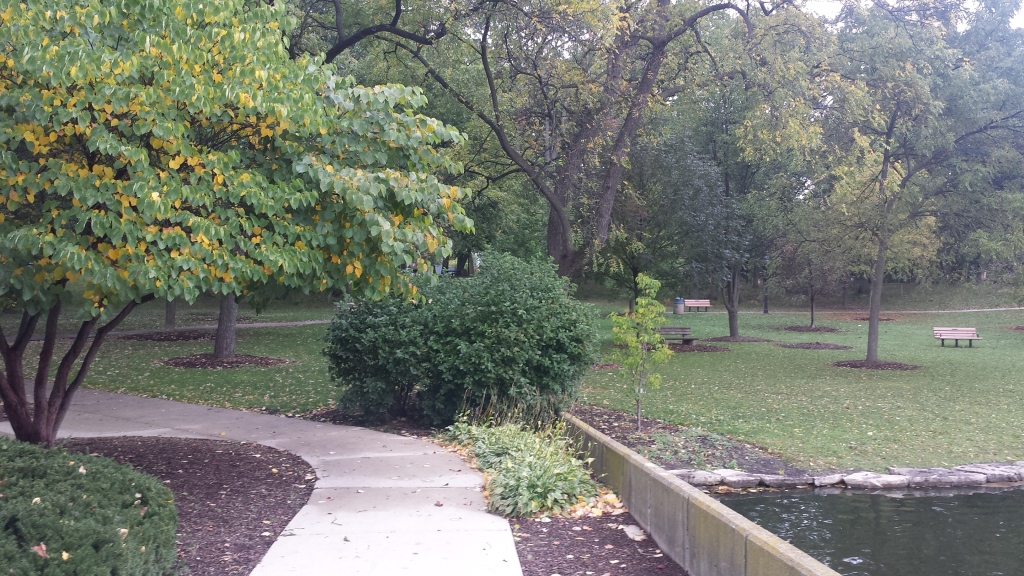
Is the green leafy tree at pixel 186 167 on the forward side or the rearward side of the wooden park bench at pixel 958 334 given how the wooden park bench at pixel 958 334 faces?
on the forward side

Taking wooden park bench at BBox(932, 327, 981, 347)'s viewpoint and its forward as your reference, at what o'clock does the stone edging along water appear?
The stone edging along water is roughly at 12 o'clock from the wooden park bench.

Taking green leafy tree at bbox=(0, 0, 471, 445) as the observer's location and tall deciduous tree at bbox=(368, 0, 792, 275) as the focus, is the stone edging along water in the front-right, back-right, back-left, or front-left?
front-right

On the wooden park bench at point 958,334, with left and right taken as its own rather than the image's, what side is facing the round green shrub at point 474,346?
front

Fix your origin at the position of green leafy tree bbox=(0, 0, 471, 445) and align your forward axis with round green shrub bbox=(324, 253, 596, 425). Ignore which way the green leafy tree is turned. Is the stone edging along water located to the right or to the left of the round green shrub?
right

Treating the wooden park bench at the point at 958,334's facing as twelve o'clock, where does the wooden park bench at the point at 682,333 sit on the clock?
the wooden park bench at the point at 682,333 is roughly at 2 o'clock from the wooden park bench at the point at 958,334.

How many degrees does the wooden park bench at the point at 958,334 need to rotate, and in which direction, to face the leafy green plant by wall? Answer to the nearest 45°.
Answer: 0° — it already faces it

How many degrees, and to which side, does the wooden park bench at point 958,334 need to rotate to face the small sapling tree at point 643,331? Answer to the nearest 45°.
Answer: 0° — it already faces it

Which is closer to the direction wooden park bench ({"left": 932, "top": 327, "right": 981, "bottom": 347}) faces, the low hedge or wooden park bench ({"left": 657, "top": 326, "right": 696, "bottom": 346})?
the low hedge

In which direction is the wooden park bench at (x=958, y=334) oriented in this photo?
toward the camera

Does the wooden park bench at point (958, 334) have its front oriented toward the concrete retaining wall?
yes

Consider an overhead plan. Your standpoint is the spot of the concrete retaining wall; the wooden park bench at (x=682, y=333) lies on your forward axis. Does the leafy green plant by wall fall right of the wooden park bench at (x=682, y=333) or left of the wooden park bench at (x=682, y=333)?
left

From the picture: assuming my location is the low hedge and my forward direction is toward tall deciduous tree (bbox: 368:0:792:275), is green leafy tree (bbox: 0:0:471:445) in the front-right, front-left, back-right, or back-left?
front-left
